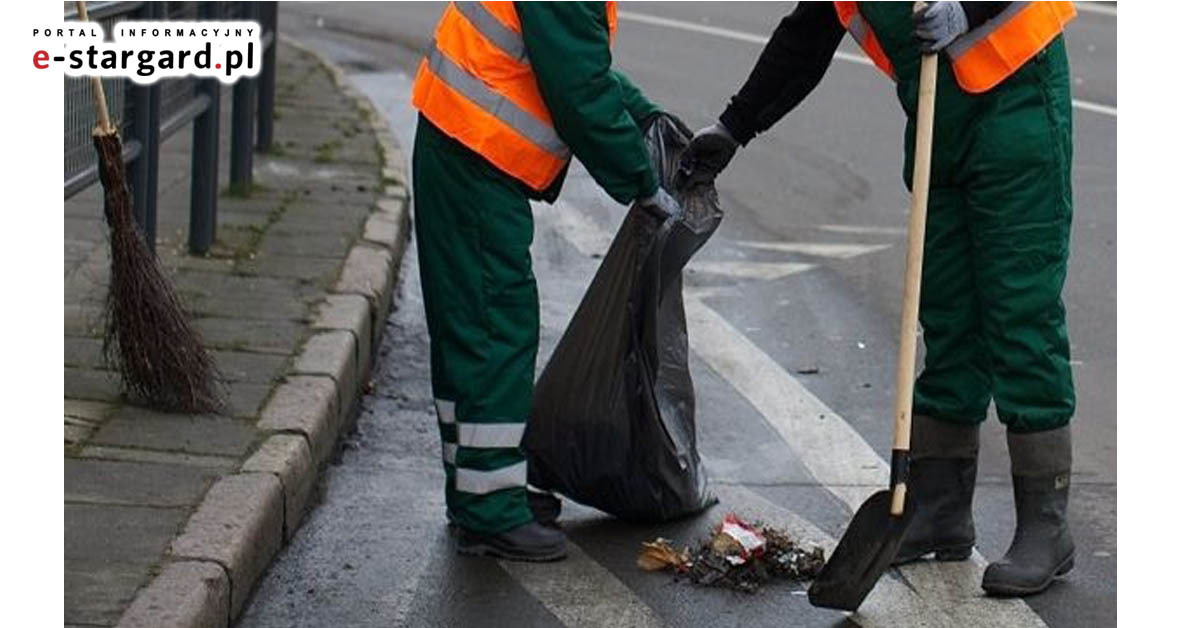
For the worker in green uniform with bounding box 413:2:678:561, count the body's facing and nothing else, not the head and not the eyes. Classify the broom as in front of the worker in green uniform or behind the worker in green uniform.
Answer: behind

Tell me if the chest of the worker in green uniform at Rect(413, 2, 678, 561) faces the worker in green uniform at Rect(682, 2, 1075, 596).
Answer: yes

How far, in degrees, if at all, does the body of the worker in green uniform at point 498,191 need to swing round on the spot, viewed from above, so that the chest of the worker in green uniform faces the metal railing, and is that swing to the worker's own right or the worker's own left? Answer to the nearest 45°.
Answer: approximately 135° to the worker's own left

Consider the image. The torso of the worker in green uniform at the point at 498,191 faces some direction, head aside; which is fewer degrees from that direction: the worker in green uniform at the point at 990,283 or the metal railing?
the worker in green uniform

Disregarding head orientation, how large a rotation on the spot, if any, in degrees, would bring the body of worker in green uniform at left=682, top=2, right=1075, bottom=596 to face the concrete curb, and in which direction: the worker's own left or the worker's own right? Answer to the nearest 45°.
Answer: approximately 45° to the worker's own right

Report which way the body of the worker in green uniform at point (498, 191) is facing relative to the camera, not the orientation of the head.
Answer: to the viewer's right

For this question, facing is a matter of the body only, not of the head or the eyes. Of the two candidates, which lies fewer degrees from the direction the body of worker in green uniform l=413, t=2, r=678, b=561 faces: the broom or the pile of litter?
the pile of litter

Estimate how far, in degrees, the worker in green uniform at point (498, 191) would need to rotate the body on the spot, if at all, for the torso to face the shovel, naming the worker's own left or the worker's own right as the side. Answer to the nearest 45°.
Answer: approximately 45° to the worker's own right

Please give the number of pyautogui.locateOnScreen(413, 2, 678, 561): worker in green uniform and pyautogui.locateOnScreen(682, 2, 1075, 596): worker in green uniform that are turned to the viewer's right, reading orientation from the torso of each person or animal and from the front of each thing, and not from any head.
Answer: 1
